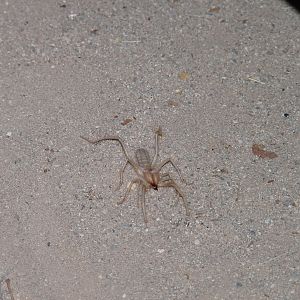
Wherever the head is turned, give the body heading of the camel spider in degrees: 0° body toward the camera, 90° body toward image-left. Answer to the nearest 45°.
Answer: approximately 0°
